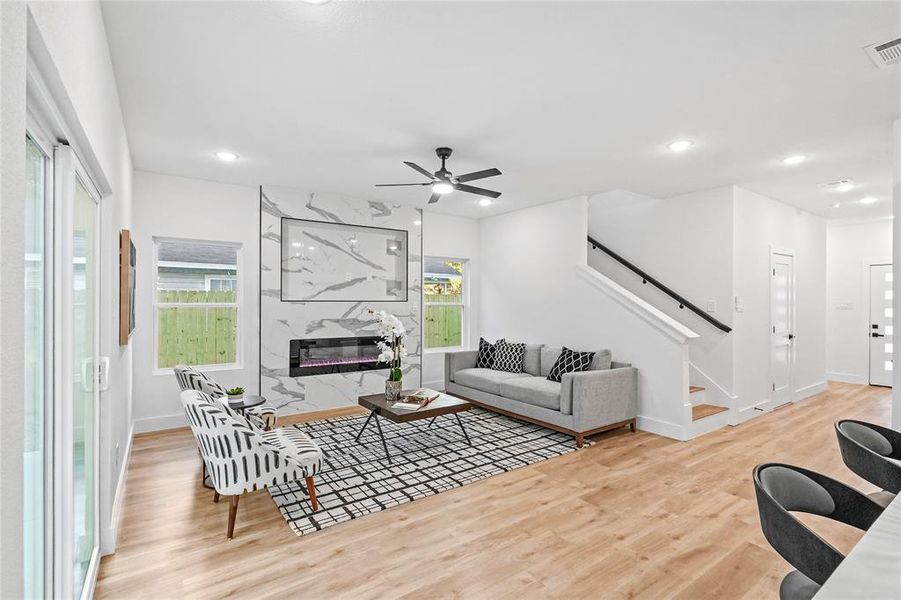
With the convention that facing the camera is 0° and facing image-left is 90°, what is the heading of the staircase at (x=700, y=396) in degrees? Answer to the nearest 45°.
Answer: approximately 315°

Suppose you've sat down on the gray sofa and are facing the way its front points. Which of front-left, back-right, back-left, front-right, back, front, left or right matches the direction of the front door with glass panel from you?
back

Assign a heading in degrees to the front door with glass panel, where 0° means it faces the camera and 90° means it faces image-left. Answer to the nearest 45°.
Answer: approximately 0°

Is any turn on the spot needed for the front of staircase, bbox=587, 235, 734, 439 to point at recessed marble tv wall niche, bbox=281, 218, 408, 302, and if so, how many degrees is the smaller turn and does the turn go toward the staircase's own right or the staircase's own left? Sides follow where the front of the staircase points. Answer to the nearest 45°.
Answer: approximately 135° to the staircase's own right

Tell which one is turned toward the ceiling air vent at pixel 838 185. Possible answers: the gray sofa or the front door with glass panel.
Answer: the front door with glass panel

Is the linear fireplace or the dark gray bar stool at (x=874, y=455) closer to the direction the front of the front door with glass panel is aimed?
the dark gray bar stool

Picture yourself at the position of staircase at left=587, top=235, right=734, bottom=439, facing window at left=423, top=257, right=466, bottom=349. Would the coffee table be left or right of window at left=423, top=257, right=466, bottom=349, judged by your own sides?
left
